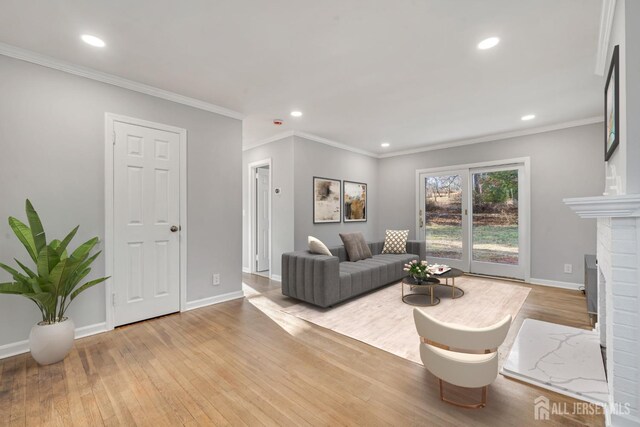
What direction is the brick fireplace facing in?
to the viewer's left

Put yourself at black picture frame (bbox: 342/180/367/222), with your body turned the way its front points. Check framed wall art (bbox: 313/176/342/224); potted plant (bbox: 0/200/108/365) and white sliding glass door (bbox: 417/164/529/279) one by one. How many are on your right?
2

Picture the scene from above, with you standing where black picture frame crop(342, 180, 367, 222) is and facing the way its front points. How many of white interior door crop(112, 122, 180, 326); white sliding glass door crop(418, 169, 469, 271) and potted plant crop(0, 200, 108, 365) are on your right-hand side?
2

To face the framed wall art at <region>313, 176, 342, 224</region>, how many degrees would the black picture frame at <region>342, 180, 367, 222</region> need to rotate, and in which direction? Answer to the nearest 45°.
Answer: approximately 90° to its right

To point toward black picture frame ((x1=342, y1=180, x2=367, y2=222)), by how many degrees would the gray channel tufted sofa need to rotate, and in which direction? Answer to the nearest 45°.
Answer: approximately 135° to its left
